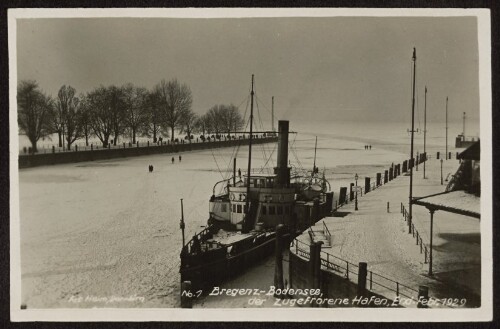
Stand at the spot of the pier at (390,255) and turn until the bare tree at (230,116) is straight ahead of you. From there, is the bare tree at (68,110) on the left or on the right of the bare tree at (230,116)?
left

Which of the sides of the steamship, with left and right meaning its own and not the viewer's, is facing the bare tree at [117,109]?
right

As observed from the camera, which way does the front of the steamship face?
facing the viewer and to the left of the viewer

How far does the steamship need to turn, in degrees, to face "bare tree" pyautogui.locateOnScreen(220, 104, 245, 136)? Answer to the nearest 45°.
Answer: approximately 135° to its right
